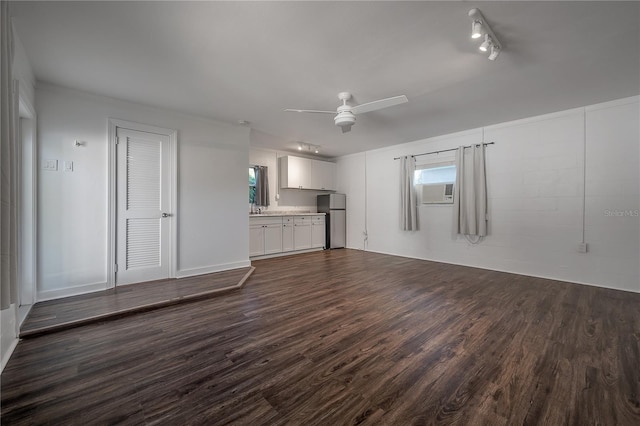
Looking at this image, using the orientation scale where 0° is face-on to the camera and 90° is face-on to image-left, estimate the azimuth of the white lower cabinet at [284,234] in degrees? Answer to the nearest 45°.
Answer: approximately 315°

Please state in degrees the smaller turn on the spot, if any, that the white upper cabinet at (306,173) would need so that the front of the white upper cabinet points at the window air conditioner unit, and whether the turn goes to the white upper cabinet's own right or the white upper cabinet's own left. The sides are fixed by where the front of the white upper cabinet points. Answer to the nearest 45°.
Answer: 0° — it already faces it

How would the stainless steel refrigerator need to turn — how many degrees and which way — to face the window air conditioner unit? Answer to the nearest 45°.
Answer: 0° — it already faces it
